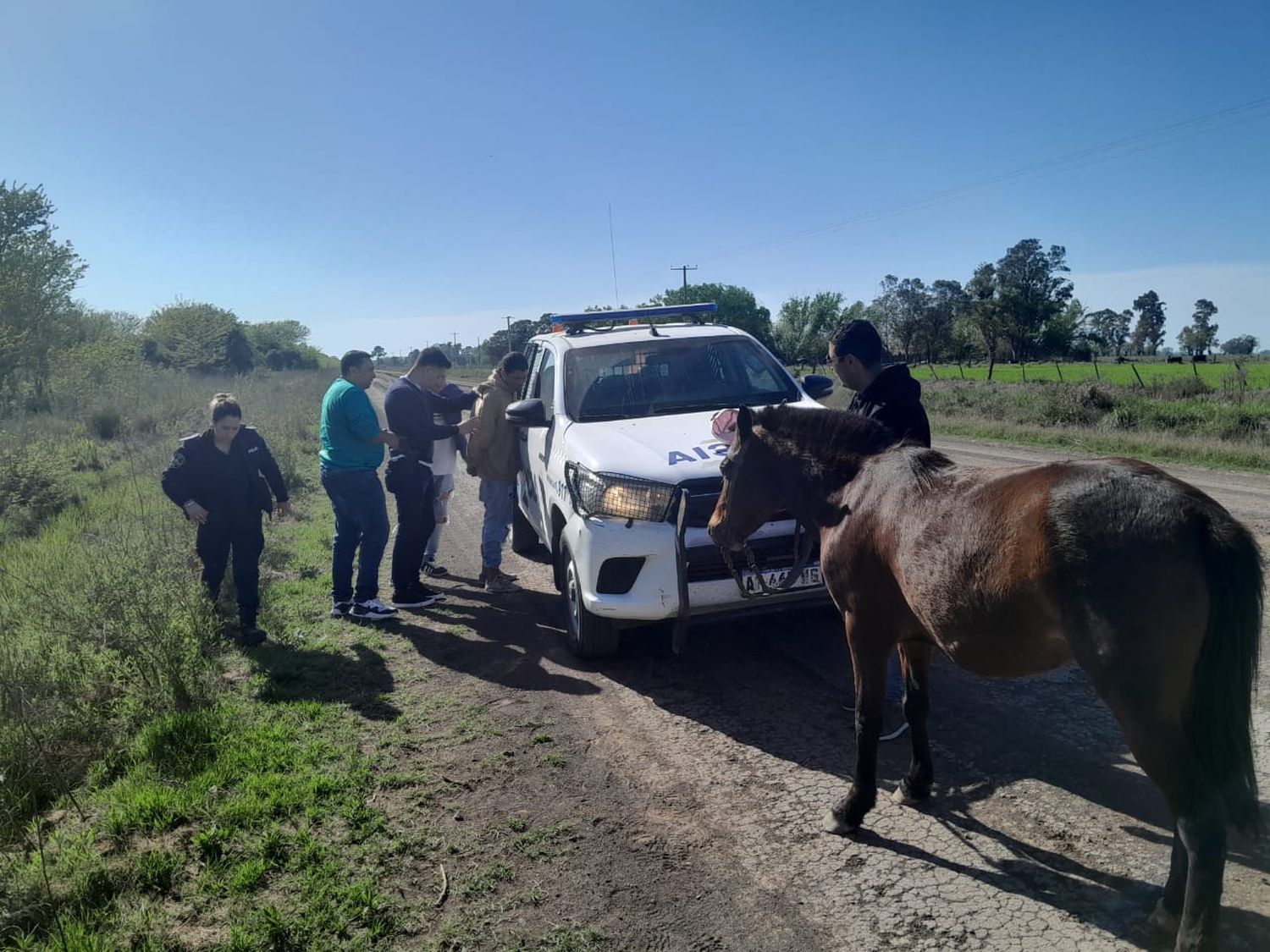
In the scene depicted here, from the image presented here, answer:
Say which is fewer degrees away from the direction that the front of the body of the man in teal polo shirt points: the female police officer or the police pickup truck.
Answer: the police pickup truck

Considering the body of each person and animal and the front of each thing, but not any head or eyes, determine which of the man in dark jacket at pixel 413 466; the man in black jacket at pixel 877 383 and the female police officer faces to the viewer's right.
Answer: the man in dark jacket

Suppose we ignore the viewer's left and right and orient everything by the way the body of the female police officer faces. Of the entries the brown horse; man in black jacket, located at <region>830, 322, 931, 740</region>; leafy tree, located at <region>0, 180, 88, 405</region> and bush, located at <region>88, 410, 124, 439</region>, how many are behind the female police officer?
2

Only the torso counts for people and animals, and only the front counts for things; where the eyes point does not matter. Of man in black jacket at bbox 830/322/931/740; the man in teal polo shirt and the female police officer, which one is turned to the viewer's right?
the man in teal polo shirt

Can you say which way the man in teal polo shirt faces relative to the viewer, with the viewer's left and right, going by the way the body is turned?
facing to the right of the viewer

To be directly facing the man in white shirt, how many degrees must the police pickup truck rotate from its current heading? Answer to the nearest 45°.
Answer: approximately 90° to its right

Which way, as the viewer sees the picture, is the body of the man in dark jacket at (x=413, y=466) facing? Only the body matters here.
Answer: to the viewer's right

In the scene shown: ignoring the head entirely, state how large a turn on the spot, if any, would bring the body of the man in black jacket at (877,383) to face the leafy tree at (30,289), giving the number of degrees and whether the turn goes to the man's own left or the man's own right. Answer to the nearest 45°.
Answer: approximately 45° to the man's own right

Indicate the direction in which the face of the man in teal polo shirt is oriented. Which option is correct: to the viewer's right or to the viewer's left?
to the viewer's right

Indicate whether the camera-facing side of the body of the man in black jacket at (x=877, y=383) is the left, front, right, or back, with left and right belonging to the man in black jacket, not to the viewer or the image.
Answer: left

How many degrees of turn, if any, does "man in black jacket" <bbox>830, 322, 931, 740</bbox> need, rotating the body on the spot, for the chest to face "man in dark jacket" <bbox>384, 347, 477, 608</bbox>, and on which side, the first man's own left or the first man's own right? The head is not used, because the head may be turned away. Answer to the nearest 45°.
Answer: approximately 45° to the first man's own right

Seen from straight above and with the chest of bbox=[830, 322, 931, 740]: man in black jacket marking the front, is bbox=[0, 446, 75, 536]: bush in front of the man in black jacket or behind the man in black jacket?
in front

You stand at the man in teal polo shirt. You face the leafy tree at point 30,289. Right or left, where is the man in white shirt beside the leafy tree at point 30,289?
right
